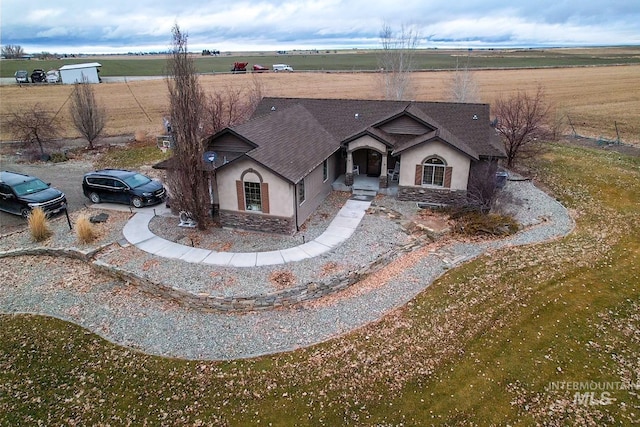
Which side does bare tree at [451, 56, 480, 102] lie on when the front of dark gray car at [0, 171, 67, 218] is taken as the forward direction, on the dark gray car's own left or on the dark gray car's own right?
on the dark gray car's own left

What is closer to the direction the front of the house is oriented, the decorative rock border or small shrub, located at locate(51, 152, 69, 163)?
the decorative rock border

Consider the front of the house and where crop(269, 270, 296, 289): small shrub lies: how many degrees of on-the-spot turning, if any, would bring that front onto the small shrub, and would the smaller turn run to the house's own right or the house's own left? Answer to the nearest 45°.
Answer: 0° — it already faces it

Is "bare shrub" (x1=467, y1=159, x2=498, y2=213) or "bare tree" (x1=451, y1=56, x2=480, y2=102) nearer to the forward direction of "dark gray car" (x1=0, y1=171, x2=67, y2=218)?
the bare shrub

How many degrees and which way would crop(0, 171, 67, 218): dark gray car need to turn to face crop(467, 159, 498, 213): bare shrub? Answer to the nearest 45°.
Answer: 0° — it already faces it

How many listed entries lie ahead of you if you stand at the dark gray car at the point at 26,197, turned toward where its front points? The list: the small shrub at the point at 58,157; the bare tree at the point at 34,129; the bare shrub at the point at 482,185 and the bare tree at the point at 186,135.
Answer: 2

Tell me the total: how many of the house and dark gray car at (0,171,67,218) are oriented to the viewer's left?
0

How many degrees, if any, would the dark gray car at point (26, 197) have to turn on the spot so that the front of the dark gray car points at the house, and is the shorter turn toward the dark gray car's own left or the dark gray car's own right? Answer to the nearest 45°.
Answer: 0° — it already faces it

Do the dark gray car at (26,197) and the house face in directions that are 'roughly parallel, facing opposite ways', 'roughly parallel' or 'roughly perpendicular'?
roughly perpendicular

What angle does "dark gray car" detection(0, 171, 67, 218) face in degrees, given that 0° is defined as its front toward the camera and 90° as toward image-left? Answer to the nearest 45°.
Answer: approximately 315°

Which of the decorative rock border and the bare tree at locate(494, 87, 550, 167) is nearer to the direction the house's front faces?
the decorative rock border

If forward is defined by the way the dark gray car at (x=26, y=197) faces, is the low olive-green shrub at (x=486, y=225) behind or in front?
in front

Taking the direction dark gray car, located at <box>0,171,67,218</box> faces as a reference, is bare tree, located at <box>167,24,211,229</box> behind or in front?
in front

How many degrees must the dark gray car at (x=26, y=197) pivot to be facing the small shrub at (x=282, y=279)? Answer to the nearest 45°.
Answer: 0° — it already faces it

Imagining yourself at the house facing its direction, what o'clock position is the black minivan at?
The black minivan is roughly at 3 o'clock from the house.

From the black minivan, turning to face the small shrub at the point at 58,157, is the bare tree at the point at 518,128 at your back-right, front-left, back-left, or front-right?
back-right

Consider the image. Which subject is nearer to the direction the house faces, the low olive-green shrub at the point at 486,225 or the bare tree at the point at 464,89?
the low olive-green shrub

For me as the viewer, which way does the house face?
facing the viewer
